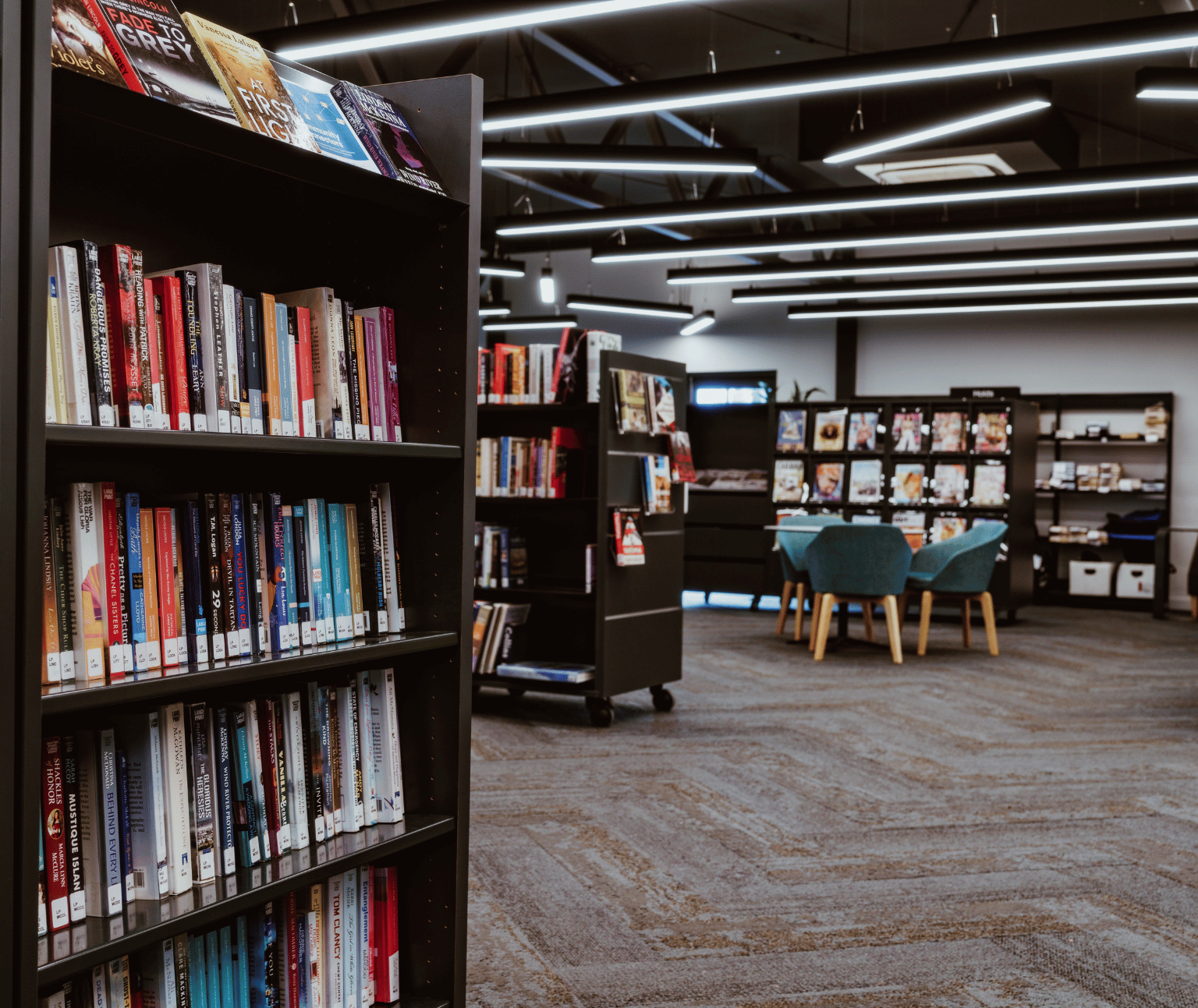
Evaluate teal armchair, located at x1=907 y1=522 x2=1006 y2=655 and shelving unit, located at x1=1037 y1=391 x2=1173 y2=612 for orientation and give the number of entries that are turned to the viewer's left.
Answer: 1

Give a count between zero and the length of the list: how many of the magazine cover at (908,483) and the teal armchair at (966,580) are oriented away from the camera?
0

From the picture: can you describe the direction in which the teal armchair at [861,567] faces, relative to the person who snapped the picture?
facing away from the viewer

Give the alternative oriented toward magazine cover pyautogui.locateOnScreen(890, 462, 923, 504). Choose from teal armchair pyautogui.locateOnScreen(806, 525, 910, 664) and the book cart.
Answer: the teal armchair

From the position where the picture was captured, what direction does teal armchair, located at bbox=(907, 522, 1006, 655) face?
facing to the left of the viewer

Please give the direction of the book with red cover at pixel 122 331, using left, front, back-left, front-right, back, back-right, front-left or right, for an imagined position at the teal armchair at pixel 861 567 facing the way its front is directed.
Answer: back

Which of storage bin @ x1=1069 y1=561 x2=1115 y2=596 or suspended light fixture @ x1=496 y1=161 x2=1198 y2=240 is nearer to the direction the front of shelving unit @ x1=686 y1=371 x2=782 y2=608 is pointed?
the suspended light fixture

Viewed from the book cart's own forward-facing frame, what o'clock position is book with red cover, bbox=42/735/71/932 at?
The book with red cover is roughly at 11 o'clock from the book cart.

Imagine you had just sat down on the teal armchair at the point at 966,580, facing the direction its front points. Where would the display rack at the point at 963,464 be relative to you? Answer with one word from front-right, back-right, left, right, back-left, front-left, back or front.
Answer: right

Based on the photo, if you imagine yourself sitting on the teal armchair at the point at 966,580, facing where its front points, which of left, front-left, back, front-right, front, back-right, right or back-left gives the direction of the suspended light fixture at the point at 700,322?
front-right

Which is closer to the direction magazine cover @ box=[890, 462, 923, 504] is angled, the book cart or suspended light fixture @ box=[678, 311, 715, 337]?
the book cart
